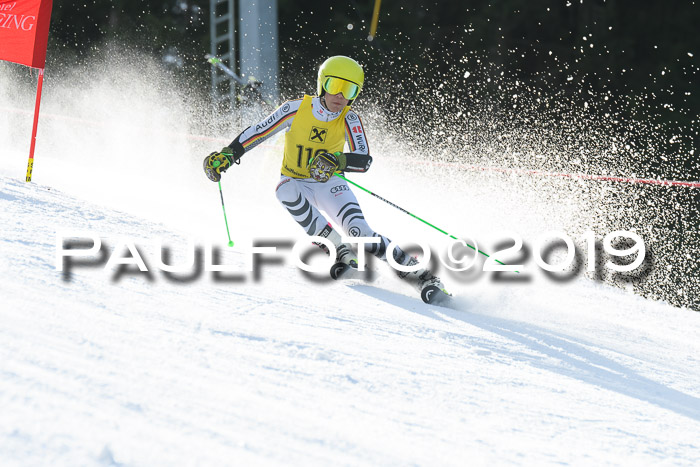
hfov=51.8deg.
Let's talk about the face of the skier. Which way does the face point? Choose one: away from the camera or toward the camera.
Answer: toward the camera

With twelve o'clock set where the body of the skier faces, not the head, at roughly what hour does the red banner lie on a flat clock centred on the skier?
The red banner is roughly at 4 o'clock from the skier.

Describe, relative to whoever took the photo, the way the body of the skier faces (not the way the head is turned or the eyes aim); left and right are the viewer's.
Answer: facing the viewer
